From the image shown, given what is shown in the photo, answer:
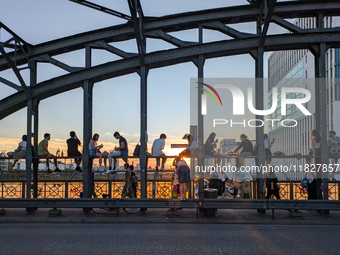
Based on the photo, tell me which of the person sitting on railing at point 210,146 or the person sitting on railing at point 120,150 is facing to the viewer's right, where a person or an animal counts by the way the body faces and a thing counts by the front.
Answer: the person sitting on railing at point 210,146

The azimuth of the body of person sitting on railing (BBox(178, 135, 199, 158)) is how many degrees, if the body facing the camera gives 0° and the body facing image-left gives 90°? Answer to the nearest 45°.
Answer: approximately 90°

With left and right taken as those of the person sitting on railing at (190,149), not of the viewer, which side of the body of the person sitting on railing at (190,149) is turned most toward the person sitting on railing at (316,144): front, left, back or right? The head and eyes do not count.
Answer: back
